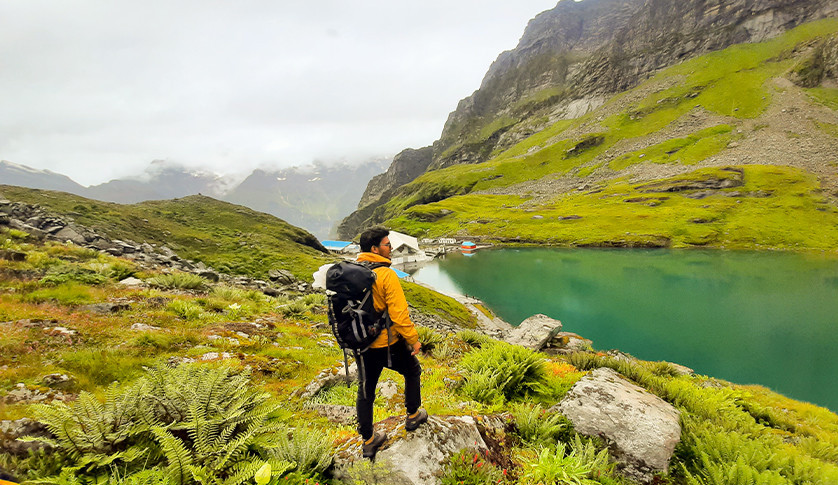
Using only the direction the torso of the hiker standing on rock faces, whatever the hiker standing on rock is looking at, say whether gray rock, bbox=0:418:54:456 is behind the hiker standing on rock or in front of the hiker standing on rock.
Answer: behind

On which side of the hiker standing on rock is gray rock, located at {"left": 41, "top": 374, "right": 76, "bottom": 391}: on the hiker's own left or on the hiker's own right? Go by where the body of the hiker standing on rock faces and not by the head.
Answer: on the hiker's own left

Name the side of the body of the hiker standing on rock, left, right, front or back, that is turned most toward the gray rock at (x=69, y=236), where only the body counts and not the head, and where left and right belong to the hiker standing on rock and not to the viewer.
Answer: left

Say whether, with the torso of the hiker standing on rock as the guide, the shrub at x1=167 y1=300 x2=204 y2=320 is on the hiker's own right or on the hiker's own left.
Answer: on the hiker's own left

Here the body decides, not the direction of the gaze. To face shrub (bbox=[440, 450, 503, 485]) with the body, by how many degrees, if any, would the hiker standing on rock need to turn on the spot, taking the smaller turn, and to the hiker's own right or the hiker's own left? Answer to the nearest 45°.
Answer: approximately 90° to the hiker's own right

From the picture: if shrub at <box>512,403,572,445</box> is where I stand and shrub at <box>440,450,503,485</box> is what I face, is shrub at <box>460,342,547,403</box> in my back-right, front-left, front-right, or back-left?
back-right

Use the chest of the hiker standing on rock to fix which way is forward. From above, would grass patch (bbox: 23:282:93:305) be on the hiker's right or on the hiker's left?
on the hiker's left

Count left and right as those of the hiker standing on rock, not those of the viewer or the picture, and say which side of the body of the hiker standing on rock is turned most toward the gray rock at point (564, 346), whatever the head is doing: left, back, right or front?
front

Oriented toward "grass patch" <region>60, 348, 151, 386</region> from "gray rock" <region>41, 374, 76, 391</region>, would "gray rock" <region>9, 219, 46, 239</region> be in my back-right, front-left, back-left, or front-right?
front-left

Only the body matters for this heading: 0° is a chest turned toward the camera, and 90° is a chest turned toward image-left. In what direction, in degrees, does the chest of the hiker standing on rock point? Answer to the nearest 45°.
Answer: approximately 225°

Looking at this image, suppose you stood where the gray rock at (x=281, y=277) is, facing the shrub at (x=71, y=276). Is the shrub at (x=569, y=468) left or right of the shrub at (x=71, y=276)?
left

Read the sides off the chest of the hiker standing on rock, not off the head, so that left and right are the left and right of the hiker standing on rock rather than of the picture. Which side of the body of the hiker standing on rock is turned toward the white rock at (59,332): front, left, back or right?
left
